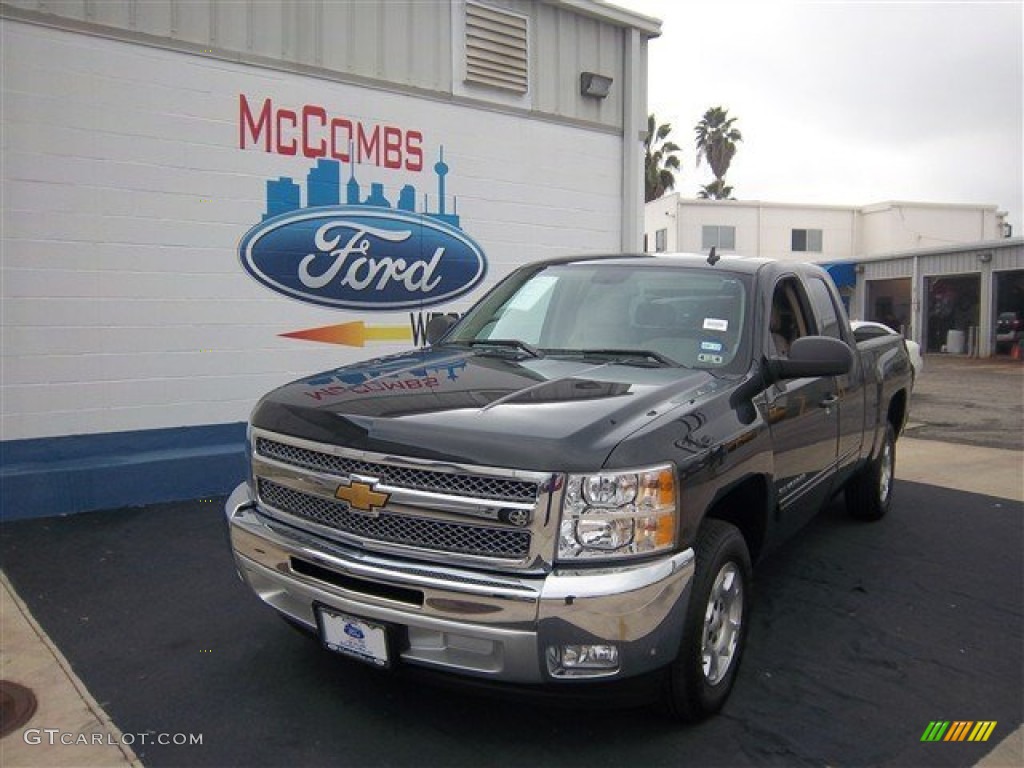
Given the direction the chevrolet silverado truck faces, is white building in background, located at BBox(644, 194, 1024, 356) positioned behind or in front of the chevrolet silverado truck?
behind

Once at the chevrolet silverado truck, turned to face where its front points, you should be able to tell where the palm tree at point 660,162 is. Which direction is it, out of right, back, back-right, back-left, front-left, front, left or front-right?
back-right

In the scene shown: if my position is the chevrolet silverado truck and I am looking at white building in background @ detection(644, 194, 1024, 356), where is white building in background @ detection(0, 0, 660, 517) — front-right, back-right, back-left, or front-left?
front-left

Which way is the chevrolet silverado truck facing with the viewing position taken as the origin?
facing the viewer and to the left of the viewer

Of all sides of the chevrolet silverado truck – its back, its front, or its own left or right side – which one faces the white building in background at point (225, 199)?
right
